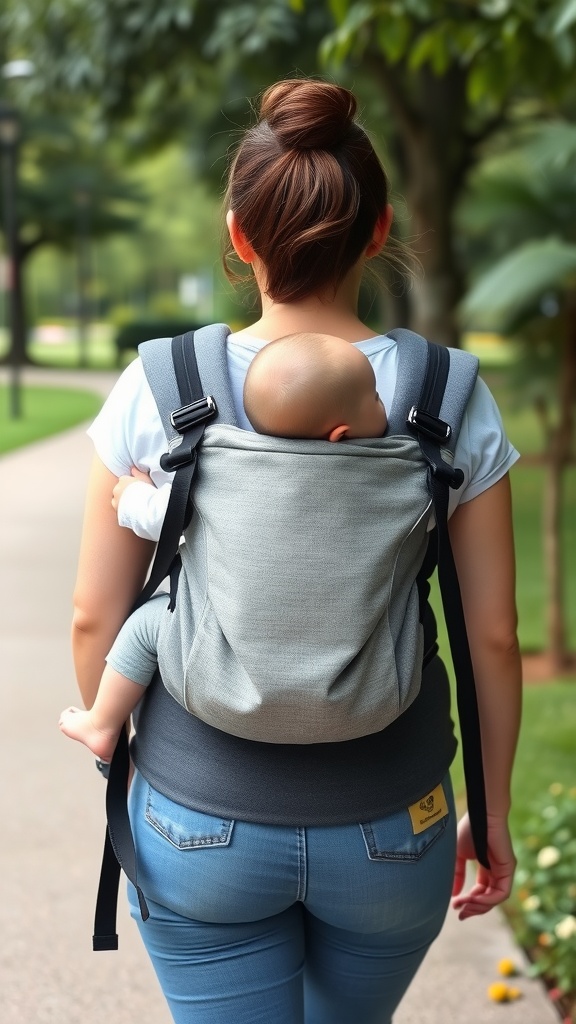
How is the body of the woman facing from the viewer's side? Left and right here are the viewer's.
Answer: facing away from the viewer

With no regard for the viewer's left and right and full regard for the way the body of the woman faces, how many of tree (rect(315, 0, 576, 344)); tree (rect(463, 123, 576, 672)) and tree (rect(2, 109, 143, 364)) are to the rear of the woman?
0

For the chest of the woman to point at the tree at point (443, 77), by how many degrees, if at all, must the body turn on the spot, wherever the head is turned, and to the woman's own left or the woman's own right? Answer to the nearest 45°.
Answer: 0° — they already face it

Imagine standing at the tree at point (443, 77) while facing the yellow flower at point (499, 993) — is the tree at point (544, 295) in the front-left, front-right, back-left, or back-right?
front-left

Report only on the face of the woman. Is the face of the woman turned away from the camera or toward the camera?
away from the camera

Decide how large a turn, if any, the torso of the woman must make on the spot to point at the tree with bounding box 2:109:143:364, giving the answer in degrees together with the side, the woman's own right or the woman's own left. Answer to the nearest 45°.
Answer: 0° — they already face it
